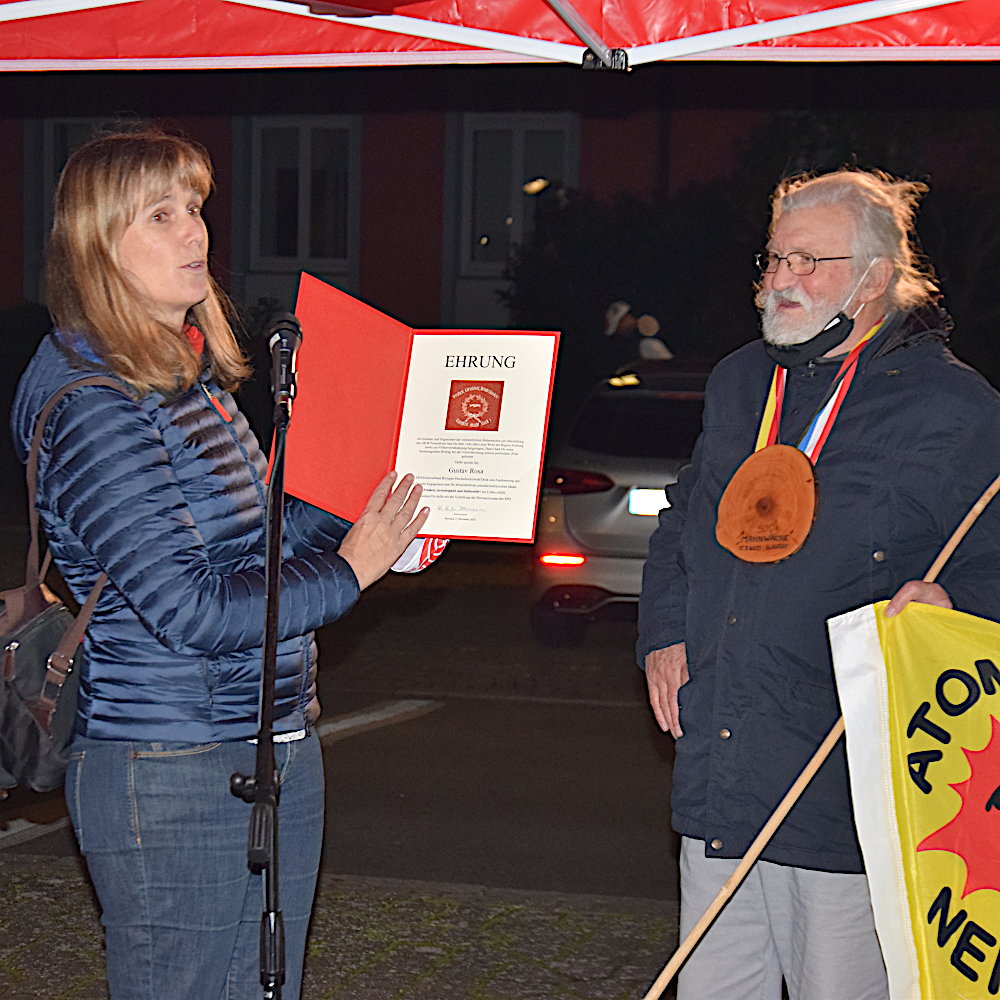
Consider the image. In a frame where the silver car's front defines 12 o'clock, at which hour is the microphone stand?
The microphone stand is roughly at 6 o'clock from the silver car.

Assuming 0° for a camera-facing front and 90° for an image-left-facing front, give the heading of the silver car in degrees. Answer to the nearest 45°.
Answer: approximately 180°

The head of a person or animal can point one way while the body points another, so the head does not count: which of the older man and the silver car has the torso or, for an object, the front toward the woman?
the older man

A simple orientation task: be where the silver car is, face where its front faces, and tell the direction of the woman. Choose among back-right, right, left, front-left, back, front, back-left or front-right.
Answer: back

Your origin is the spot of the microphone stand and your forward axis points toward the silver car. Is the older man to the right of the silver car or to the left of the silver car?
right

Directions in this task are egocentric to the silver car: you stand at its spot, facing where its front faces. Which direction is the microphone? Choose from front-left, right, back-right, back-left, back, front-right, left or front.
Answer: back

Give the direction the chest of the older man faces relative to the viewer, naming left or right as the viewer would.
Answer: facing the viewer and to the left of the viewer

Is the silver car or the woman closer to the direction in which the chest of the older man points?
the woman

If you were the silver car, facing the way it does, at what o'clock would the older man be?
The older man is roughly at 6 o'clock from the silver car.

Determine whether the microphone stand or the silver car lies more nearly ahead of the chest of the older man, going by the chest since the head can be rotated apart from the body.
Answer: the microphone stand

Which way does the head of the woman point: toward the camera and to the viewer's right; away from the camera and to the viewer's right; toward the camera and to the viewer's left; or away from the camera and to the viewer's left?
toward the camera and to the viewer's right

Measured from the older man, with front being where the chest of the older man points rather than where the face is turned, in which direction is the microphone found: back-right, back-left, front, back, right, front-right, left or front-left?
front
